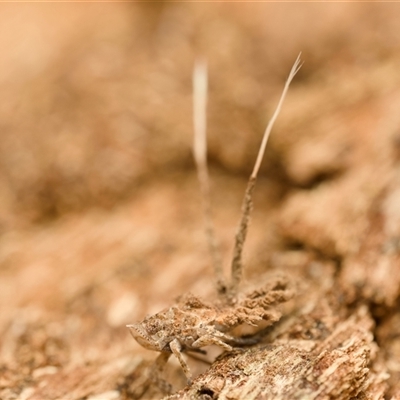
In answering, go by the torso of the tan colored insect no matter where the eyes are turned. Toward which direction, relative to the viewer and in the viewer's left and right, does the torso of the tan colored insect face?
facing to the left of the viewer
